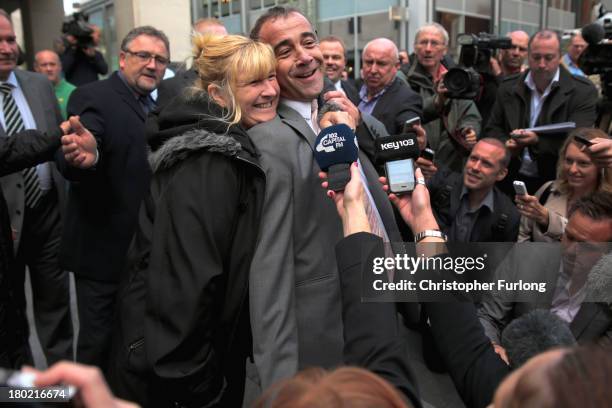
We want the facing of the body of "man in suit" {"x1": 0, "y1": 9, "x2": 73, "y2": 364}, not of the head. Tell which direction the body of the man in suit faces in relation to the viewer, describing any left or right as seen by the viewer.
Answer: facing the viewer and to the right of the viewer

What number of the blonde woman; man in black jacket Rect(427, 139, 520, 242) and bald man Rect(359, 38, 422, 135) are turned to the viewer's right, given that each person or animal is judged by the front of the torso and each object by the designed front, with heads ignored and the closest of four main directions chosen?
1

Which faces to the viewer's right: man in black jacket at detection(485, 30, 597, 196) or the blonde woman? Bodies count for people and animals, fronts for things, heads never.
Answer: the blonde woman

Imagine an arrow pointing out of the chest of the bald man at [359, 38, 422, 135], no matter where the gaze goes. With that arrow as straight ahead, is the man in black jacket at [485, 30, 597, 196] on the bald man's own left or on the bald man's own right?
on the bald man's own left

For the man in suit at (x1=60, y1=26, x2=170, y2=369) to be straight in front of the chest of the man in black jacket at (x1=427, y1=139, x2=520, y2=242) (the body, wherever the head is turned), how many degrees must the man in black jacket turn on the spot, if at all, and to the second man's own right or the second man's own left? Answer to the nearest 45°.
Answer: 0° — they already face them

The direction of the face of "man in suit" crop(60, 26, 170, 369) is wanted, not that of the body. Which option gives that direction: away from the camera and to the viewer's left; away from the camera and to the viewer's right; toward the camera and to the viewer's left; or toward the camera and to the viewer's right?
toward the camera and to the viewer's right

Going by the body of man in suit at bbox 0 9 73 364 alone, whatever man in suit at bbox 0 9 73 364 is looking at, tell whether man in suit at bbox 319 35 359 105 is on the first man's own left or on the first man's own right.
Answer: on the first man's own left

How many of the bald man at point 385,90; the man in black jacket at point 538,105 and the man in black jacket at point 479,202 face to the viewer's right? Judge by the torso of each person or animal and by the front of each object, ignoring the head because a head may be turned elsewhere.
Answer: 0

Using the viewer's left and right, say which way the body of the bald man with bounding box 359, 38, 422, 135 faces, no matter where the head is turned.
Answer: facing the viewer and to the left of the viewer

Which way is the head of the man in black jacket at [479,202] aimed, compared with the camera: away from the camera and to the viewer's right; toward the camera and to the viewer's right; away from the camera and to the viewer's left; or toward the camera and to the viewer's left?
toward the camera and to the viewer's left
